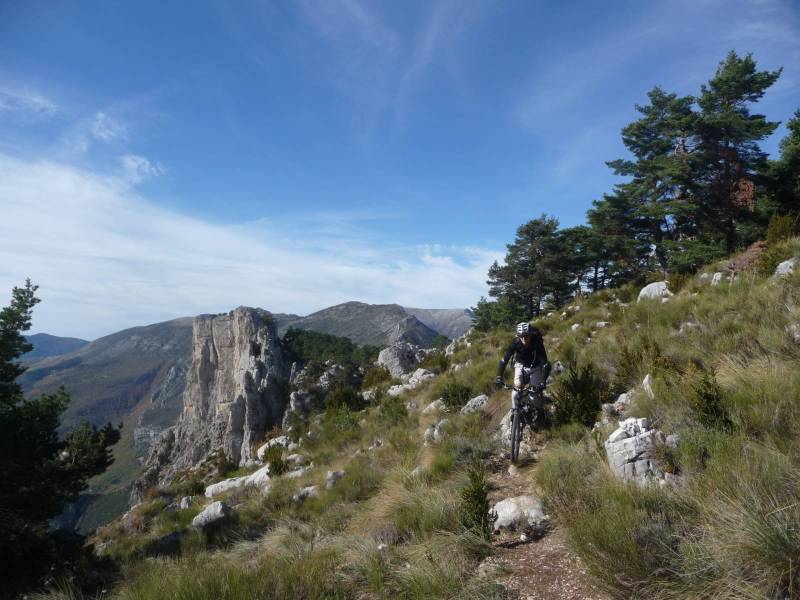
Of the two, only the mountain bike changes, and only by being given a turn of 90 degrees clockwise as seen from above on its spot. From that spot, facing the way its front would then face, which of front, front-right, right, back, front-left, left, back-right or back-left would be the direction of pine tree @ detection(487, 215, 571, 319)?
right

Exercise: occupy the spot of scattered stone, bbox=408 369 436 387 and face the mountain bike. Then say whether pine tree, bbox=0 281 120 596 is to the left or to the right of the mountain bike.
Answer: right

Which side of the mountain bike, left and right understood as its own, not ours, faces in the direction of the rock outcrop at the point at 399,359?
back

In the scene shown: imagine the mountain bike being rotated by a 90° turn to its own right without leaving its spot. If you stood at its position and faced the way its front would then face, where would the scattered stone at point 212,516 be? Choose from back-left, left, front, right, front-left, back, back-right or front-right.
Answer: front

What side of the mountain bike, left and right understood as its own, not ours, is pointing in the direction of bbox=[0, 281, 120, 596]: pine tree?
right

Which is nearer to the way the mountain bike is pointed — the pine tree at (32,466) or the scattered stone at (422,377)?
the pine tree

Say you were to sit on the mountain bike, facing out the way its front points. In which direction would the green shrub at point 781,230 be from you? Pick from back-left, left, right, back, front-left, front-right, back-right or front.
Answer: back-left

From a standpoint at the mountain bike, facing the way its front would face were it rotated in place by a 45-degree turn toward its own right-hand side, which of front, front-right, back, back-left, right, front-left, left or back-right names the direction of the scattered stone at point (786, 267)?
back

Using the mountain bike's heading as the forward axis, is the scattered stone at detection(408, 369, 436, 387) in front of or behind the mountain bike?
behind

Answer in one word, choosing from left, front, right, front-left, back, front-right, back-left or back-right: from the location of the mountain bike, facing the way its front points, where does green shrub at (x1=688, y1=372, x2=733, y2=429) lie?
front-left

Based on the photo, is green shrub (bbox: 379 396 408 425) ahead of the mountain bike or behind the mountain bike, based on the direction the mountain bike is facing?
behind

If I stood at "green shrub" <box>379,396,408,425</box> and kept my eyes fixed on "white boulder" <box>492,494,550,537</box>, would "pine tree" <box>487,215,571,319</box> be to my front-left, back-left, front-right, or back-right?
back-left

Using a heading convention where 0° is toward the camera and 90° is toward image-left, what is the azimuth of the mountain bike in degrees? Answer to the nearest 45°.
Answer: approximately 0°
